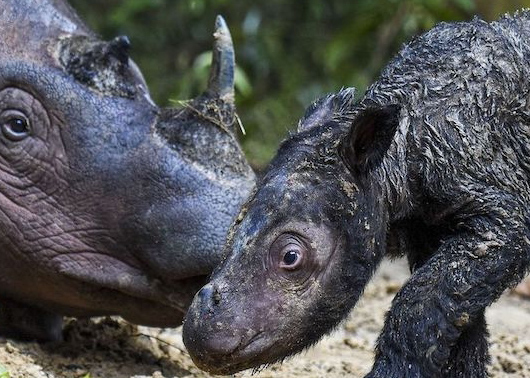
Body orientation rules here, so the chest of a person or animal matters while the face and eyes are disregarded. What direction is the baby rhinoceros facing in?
to the viewer's left
